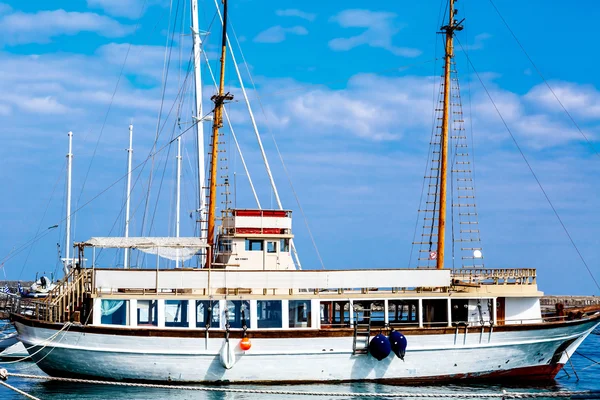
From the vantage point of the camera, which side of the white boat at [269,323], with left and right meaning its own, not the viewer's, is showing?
right

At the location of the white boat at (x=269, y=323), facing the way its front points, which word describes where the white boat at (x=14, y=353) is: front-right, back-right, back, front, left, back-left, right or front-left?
back-left
